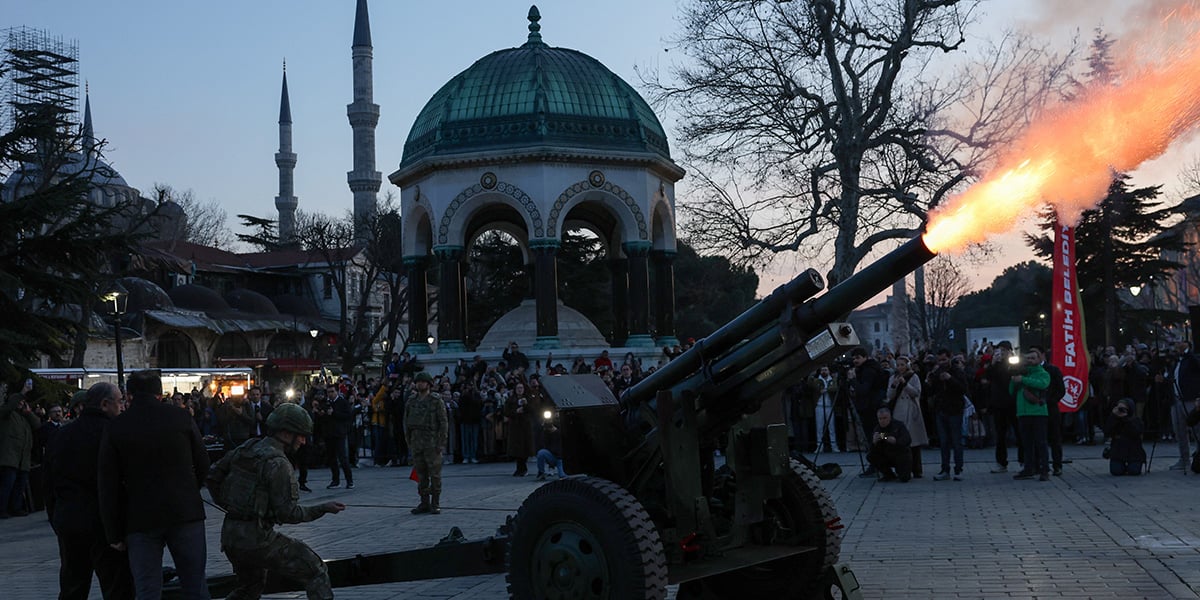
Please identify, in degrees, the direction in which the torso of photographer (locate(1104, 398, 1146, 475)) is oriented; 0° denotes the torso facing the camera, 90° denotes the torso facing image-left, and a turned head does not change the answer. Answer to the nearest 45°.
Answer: approximately 45°

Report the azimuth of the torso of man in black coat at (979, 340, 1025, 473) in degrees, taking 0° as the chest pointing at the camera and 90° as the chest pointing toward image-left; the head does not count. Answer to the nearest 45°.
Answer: approximately 45°

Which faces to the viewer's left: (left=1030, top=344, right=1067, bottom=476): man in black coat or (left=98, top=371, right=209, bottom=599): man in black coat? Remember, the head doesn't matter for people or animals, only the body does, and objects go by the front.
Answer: (left=1030, top=344, right=1067, bottom=476): man in black coat

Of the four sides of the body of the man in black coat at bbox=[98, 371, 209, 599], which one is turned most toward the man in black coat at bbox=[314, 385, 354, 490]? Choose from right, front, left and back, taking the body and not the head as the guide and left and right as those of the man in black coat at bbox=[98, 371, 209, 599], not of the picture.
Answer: front

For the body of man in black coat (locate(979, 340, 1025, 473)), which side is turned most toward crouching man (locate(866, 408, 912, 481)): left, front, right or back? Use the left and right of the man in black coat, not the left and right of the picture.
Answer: front

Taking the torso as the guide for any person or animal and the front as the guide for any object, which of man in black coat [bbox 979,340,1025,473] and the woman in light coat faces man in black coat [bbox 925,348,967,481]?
man in black coat [bbox 979,340,1025,473]

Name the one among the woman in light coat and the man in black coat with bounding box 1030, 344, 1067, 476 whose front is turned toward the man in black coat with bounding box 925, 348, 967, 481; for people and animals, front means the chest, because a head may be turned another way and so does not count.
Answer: the man in black coat with bounding box 1030, 344, 1067, 476

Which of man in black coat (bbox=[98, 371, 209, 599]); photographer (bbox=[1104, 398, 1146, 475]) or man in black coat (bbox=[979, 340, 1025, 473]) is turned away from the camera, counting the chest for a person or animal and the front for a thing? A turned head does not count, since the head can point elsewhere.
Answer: man in black coat (bbox=[98, 371, 209, 599])

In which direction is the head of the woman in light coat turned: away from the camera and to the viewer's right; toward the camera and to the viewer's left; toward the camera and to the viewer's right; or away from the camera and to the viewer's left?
toward the camera and to the viewer's left

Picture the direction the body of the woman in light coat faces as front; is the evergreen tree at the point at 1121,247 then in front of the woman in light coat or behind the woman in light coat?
behind

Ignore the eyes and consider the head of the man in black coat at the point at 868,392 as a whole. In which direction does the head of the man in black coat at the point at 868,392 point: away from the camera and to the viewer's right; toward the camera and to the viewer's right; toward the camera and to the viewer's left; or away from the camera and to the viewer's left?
toward the camera and to the viewer's left

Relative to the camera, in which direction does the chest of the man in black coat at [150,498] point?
away from the camera

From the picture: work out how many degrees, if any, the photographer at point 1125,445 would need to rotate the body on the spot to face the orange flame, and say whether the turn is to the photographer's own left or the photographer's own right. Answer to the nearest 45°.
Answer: approximately 45° to the photographer's own left

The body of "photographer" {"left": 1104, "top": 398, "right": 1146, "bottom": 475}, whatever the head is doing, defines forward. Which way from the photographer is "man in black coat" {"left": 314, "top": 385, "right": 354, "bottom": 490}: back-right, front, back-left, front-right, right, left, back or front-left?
front-right
